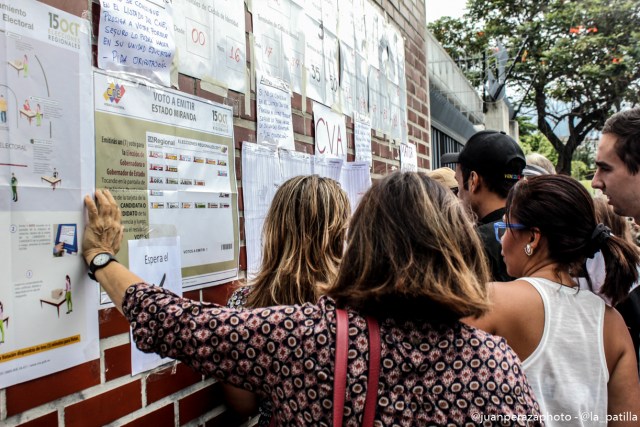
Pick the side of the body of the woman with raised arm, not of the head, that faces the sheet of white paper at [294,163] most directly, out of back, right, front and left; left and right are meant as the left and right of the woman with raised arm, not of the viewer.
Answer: front

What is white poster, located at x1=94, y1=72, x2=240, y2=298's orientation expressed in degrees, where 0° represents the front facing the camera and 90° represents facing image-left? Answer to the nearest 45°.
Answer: approximately 315°

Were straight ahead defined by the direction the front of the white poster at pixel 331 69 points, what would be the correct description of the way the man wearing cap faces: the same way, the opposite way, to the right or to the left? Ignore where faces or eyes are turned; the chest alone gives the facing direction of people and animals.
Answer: the opposite way

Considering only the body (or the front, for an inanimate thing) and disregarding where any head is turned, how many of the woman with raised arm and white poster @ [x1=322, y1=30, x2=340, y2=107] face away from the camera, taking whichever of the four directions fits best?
1

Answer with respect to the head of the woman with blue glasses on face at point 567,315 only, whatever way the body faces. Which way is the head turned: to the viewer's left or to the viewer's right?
to the viewer's left

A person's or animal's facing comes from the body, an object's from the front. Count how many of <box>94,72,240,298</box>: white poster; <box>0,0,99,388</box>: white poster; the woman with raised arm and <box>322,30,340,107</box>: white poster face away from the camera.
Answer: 1

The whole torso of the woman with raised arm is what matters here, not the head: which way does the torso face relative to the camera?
away from the camera

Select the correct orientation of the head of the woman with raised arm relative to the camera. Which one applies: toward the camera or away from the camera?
away from the camera

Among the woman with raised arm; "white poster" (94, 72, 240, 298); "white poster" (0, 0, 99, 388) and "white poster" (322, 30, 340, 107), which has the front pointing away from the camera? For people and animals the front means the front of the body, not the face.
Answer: the woman with raised arm

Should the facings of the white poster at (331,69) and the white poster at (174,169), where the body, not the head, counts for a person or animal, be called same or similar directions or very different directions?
same or similar directions
